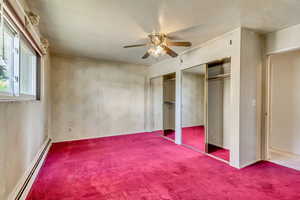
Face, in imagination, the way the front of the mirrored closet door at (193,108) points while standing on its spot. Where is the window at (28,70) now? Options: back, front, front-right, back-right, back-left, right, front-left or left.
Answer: front

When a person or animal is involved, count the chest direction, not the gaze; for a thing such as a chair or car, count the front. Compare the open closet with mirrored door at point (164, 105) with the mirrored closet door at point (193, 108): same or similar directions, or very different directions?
same or similar directions

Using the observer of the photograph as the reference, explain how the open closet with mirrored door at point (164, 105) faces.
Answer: facing the viewer and to the left of the viewer

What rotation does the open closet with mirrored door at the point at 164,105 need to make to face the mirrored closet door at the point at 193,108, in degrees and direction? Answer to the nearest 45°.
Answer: approximately 135° to its left

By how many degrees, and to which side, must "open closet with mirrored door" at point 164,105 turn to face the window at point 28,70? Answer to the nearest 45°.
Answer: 0° — it already faces it

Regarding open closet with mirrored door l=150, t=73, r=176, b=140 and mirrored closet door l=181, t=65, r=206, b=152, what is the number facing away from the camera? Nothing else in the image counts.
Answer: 0

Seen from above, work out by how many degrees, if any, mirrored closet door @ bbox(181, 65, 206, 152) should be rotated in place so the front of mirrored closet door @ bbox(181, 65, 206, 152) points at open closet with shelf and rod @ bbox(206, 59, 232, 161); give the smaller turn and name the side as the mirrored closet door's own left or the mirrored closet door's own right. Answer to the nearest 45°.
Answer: approximately 90° to the mirrored closet door's own left

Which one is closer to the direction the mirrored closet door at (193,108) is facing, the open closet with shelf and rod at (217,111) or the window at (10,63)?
the window

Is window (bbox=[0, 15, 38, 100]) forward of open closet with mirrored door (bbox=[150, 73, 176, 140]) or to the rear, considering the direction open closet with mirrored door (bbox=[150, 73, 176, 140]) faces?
forward

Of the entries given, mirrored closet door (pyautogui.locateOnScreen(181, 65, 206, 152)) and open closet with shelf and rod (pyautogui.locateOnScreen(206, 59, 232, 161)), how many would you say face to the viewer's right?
0

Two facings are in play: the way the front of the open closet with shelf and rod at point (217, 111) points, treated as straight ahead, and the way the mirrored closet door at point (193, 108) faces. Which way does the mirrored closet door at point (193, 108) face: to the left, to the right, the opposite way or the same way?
the same way

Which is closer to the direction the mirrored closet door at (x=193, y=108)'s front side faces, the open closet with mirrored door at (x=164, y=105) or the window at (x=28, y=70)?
the window

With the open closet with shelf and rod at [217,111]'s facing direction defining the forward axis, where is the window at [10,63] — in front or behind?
in front
